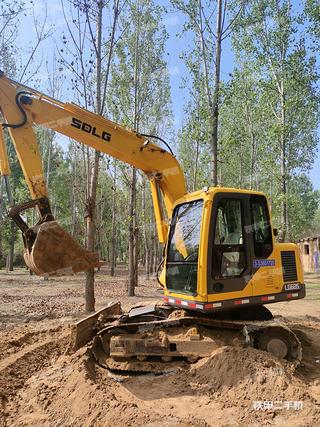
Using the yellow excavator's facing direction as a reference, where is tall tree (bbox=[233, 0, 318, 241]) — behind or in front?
behind

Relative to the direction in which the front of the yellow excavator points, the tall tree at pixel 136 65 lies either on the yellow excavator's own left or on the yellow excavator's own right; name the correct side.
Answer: on the yellow excavator's own right

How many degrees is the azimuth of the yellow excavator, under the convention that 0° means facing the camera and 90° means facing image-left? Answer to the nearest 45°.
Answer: approximately 45°

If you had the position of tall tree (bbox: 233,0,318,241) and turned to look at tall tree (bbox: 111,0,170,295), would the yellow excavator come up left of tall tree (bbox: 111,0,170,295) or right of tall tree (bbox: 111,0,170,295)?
left
